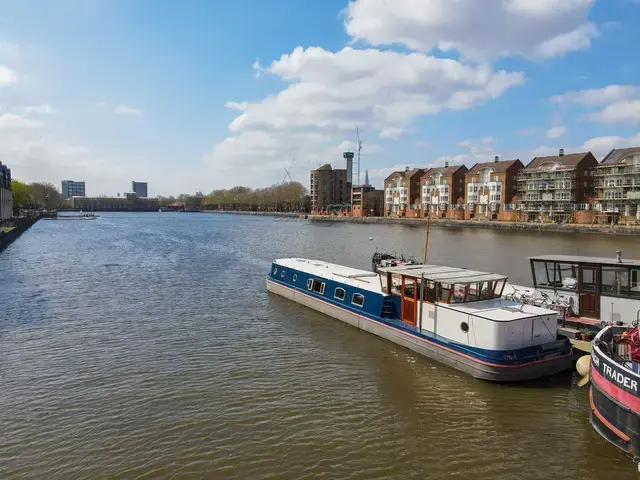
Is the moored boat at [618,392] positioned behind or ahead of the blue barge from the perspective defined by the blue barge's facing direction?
behind

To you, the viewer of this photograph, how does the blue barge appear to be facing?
facing away from the viewer and to the left of the viewer
